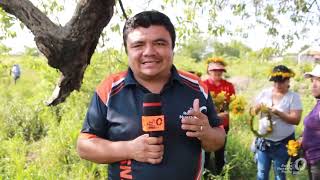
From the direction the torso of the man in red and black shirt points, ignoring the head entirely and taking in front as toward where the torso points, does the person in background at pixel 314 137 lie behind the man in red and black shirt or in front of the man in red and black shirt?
behind

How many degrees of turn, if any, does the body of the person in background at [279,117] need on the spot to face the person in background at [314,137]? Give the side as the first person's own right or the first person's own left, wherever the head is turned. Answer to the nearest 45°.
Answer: approximately 90° to the first person's own left

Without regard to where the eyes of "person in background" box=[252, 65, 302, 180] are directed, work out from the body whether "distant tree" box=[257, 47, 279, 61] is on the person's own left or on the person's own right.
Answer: on the person's own right

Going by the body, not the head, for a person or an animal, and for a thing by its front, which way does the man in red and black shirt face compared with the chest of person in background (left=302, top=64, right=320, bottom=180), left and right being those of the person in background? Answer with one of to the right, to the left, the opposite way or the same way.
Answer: to the left

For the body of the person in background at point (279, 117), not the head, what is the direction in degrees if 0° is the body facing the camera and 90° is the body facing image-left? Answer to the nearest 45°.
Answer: approximately 45°

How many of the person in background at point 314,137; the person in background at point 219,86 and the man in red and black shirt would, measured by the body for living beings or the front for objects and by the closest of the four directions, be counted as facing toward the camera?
2

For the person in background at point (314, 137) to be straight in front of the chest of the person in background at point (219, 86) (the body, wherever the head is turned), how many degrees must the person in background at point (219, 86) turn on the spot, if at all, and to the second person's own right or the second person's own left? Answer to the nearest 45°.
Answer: approximately 45° to the second person's own left

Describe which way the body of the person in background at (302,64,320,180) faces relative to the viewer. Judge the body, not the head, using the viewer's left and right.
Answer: facing to the left of the viewer

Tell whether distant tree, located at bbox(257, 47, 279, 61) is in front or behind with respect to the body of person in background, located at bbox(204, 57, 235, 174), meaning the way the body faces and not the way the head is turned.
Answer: behind

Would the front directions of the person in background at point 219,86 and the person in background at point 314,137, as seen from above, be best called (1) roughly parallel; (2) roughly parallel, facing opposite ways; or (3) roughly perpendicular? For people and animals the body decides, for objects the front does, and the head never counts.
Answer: roughly perpendicular
